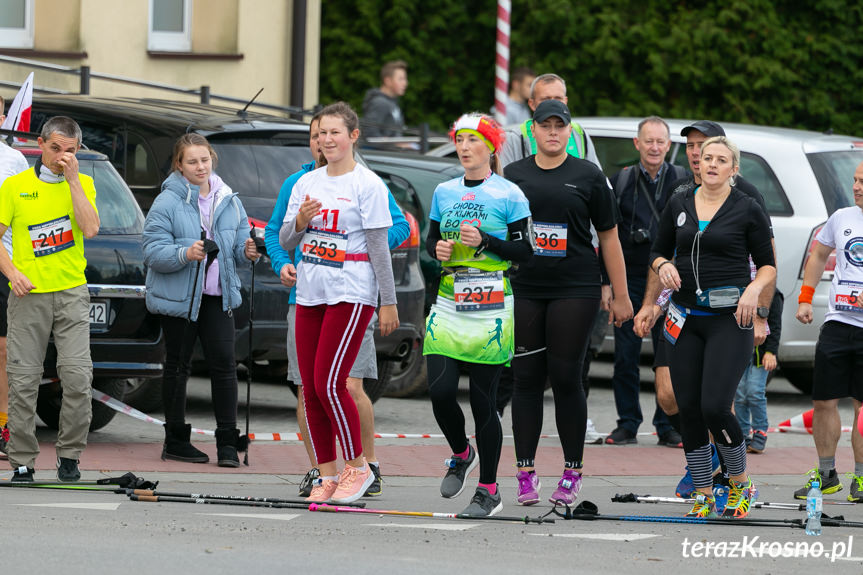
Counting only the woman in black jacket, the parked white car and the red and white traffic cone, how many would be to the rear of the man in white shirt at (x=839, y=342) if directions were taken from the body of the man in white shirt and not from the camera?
2

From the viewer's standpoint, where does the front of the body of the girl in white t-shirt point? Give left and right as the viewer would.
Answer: facing the viewer and to the left of the viewer

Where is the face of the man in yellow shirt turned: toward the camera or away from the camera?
toward the camera

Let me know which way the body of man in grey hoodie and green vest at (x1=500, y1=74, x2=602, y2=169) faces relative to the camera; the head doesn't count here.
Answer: toward the camera

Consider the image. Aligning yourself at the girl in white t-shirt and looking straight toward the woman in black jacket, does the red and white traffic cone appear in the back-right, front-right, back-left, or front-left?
front-left

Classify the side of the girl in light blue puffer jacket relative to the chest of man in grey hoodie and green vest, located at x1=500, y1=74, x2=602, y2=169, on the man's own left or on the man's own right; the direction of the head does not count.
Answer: on the man's own right

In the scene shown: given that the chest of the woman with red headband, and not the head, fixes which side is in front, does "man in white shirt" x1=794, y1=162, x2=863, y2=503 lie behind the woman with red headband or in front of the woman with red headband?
behind

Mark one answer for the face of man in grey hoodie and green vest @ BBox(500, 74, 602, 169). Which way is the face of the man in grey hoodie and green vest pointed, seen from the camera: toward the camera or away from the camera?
toward the camera

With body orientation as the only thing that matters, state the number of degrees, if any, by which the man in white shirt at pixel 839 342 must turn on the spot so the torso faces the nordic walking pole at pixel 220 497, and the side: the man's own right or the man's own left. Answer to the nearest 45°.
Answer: approximately 45° to the man's own right
